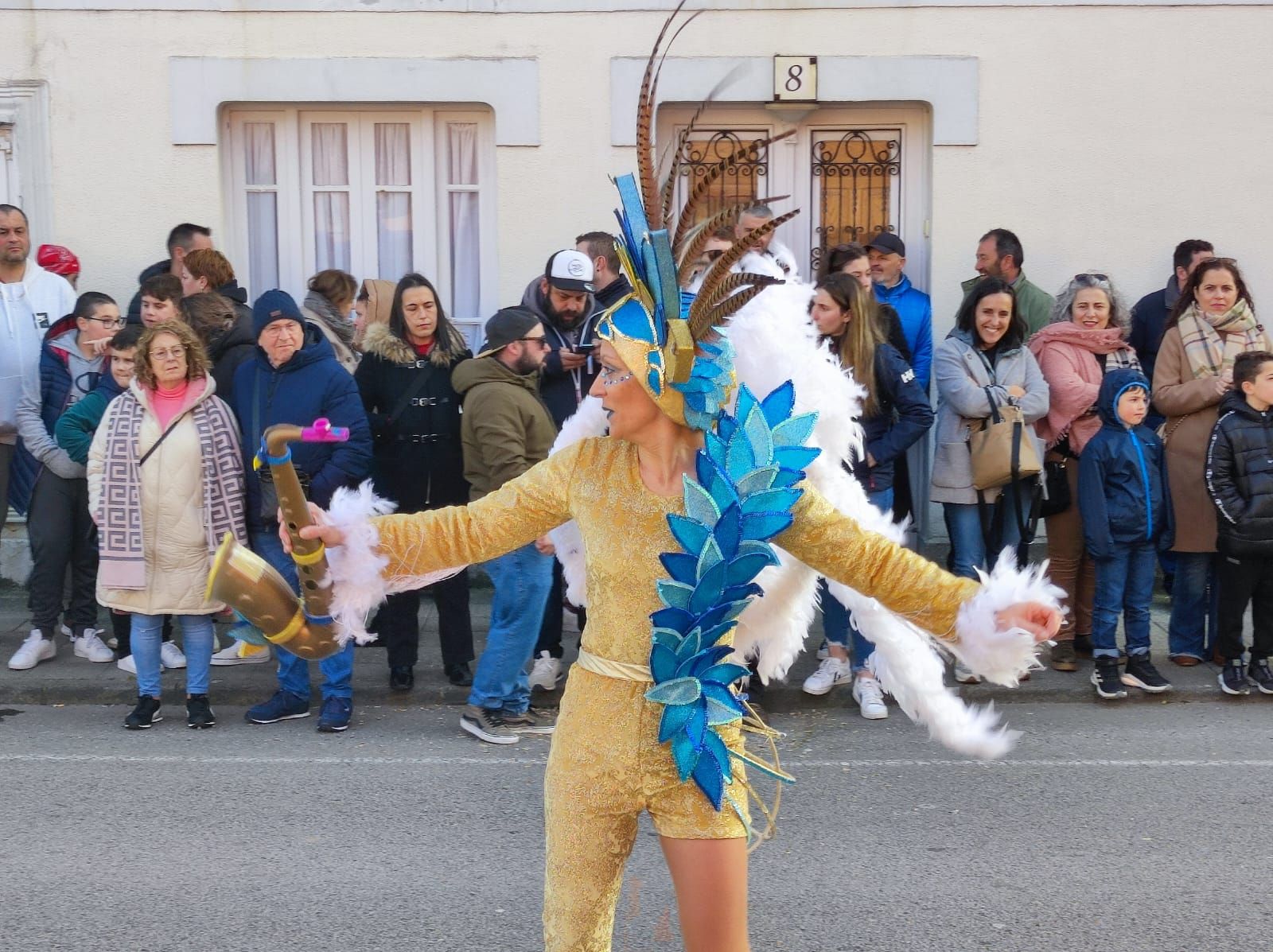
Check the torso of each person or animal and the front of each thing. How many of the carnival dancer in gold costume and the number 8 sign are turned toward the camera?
2

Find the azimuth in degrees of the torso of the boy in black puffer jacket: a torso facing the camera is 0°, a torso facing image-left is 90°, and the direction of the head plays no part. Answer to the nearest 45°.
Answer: approximately 315°

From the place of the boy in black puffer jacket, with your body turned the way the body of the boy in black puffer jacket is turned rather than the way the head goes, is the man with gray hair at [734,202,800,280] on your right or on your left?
on your right

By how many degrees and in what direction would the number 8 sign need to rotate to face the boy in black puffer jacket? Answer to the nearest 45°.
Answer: approximately 45° to its left

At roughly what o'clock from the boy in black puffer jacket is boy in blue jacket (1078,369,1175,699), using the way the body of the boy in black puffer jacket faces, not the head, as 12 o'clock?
The boy in blue jacket is roughly at 4 o'clock from the boy in black puffer jacket.

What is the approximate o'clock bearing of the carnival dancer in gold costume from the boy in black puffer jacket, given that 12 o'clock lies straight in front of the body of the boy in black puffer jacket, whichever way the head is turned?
The carnival dancer in gold costume is roughly at 2 o'clock from the boy in black puffer jacket.

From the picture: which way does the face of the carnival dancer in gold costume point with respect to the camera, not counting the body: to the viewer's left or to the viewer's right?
to the viewer's left

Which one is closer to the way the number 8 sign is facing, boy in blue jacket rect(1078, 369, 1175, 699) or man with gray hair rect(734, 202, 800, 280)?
the man with gray hair

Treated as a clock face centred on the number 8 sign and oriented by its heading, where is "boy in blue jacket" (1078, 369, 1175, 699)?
The boy in blue jacket is roughly at 11 o'clock from the number 8 sign.

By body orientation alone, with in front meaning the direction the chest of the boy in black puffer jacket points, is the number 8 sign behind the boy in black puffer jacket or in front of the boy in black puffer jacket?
behind
